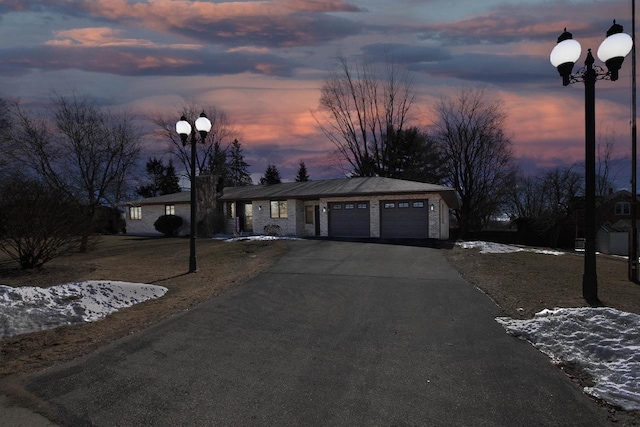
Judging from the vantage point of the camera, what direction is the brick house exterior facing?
facing the viewer

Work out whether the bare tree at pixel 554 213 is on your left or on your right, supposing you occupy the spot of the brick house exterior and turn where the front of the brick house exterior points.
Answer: on your left

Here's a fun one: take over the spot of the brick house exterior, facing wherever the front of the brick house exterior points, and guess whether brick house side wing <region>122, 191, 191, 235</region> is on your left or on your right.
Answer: on your right

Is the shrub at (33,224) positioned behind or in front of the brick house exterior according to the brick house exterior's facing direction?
in front

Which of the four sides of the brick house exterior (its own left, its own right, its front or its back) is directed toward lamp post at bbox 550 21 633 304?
front

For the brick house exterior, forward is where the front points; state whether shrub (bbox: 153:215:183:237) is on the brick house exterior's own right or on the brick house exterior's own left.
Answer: on the brick house exterior's own right

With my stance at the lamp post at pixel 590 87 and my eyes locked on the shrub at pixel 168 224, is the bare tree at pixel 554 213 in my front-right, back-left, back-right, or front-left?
front-right

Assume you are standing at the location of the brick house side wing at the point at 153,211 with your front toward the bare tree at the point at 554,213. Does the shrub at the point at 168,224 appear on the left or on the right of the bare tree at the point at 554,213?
right
